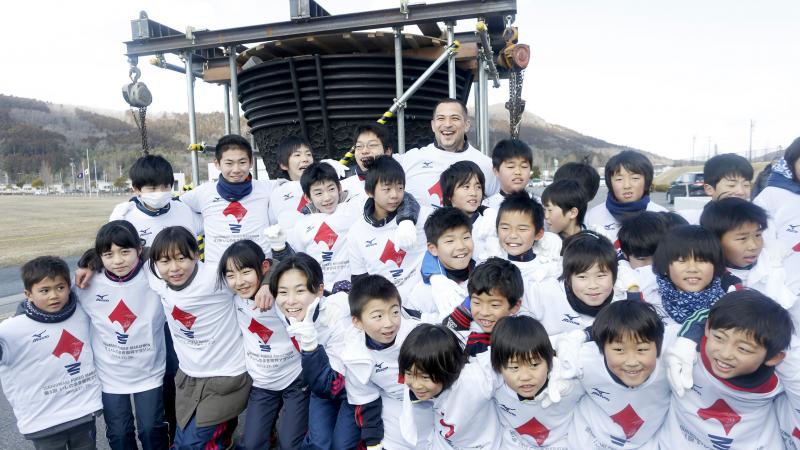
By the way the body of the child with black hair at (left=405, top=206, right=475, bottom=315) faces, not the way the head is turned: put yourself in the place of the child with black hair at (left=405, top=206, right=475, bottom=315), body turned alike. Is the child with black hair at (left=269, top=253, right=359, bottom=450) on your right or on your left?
on your right

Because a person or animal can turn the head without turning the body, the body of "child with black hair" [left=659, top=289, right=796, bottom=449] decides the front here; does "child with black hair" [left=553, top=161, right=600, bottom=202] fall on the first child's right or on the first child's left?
on the first child's right

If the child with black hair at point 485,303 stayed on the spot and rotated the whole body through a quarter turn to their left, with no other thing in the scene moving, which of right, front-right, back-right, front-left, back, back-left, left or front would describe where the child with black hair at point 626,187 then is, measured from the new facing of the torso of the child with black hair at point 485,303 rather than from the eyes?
left
